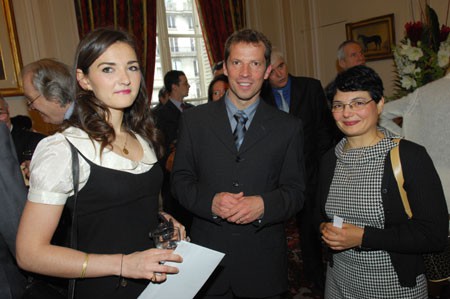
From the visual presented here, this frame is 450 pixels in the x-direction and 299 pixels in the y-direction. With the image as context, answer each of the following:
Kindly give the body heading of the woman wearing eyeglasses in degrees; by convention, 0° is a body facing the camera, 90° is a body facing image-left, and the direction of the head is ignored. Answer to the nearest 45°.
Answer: approximately 45°

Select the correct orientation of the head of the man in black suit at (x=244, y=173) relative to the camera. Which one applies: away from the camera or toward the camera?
toward the camera

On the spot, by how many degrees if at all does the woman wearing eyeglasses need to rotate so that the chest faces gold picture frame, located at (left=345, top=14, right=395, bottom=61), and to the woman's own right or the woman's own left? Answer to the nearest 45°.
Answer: approximately 135° to the woman's own right

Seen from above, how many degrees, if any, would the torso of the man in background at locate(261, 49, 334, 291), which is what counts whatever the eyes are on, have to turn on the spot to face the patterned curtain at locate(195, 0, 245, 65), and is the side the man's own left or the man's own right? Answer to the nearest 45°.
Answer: approximately 135° to the man's own right

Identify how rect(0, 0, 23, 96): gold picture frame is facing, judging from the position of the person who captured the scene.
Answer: facing the viewer

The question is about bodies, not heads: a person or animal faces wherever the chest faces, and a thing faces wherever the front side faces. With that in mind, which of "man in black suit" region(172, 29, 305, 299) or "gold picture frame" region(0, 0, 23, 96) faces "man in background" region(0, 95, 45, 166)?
the gold picture frame

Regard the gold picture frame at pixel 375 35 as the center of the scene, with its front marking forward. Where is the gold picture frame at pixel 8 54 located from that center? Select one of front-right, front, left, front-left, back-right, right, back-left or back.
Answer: front

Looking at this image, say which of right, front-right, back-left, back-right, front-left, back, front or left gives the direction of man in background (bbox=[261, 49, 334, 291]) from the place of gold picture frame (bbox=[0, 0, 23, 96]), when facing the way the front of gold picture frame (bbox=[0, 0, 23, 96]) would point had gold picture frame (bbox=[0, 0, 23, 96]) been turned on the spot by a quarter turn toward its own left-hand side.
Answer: front-right

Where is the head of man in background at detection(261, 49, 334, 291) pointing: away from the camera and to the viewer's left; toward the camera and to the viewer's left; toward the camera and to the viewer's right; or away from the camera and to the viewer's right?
toward the camera and to the viewer's left

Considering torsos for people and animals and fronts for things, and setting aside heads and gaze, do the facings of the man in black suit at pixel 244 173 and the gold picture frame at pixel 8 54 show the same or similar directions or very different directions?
same or similar directions

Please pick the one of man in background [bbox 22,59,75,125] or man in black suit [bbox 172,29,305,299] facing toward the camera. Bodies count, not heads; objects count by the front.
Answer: the man in black suit

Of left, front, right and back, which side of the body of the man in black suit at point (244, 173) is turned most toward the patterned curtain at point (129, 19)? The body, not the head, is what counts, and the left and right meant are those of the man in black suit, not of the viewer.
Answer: back

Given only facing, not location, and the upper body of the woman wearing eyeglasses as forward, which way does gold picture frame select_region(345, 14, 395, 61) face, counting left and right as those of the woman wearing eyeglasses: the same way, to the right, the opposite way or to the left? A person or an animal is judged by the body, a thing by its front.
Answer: the same way
